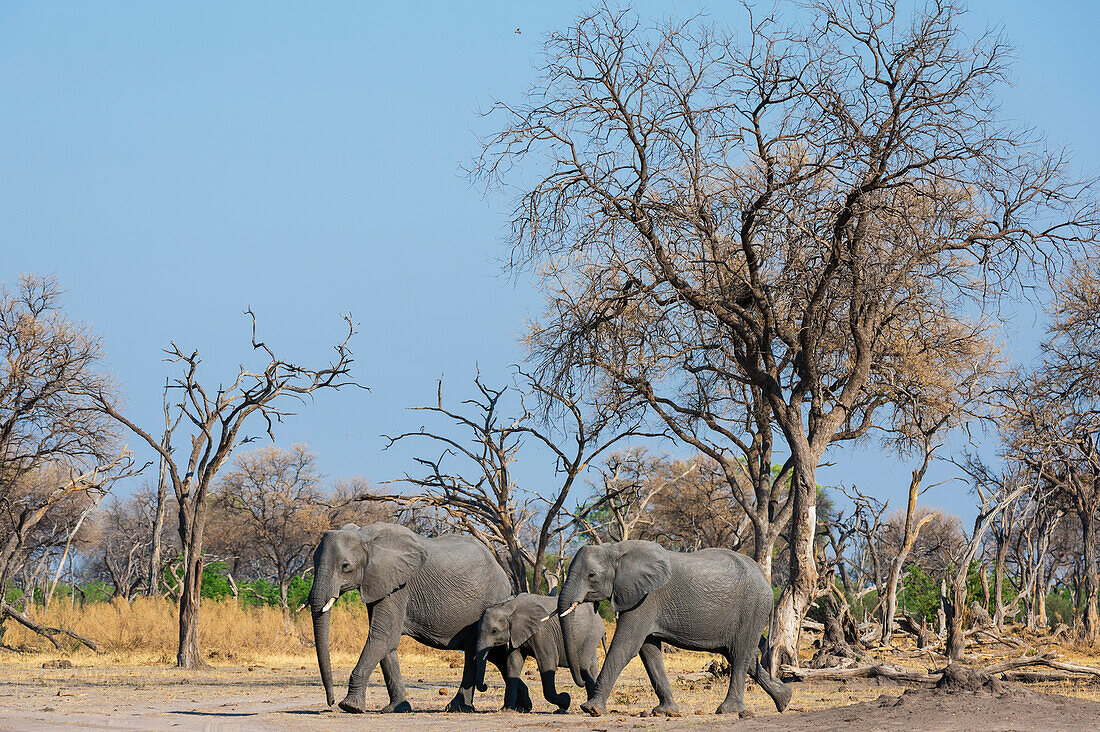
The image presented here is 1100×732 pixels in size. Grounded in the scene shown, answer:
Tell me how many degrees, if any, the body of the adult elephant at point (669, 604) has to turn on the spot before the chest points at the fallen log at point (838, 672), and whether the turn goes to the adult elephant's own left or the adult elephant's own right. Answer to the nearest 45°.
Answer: approximately 135° to the adult elephant's own right

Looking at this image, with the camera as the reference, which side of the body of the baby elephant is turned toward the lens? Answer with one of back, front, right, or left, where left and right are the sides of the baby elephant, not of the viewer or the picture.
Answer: left

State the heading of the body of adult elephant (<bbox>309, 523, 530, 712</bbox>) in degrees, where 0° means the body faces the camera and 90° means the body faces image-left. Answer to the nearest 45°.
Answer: approximately 90°

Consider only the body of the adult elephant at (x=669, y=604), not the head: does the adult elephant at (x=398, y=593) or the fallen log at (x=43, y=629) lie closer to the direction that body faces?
the adult elephant

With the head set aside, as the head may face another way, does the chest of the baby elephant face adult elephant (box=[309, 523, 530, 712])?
yes

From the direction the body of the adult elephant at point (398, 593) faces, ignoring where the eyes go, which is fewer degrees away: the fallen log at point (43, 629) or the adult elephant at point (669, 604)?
the fallen log

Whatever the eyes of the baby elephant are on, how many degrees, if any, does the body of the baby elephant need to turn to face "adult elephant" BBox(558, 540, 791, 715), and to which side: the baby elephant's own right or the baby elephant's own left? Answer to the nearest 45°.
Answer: approximately 135° to the baby elephant's own left

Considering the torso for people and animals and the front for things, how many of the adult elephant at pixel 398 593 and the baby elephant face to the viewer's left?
2

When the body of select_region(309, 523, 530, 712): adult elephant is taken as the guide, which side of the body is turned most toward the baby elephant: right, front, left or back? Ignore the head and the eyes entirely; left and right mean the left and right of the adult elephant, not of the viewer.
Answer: back

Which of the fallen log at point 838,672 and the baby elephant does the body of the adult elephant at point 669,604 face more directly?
the baby elephant

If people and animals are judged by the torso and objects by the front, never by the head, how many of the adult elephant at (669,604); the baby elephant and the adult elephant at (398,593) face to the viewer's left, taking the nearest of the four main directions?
3

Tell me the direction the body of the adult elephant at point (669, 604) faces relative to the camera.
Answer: to the viewer's left

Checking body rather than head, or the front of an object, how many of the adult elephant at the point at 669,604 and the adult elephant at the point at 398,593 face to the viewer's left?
2

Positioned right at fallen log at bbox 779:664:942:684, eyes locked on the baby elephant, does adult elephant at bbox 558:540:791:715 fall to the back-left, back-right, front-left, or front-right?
front-left
